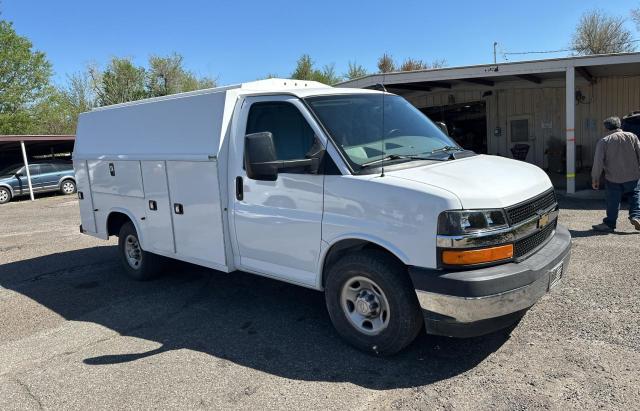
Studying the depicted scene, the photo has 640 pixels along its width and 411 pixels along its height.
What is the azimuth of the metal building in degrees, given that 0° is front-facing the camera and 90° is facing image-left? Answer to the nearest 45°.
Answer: approximately 45°

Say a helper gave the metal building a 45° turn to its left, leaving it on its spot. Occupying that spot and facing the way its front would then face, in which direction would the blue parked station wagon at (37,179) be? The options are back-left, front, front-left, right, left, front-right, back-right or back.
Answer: right

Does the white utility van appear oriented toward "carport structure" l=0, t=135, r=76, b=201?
no

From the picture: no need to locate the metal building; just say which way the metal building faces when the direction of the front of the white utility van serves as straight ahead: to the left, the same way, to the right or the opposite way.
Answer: to the right

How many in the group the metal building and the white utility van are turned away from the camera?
0

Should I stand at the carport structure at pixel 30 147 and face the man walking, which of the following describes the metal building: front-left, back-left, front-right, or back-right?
front-left

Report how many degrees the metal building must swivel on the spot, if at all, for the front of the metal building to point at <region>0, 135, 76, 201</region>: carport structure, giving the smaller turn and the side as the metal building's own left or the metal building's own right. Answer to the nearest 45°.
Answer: approximately 45° to the metal building's own right

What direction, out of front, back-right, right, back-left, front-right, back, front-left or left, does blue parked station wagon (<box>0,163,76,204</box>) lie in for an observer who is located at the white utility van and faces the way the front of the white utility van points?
back

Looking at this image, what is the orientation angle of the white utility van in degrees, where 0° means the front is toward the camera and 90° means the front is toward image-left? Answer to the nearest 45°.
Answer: approximately 315°

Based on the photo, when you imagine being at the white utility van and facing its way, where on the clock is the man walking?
The man walking is roughly at 9 o'clock from the white utility van.

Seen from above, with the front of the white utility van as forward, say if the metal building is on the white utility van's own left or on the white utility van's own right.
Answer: on the white utility van's own left
